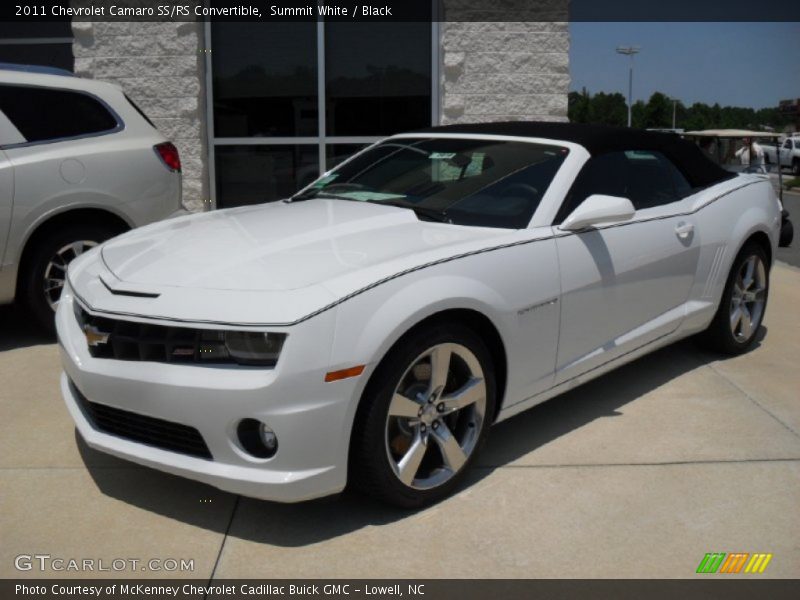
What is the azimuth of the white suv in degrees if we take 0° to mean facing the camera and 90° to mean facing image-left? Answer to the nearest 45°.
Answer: approximately 90°

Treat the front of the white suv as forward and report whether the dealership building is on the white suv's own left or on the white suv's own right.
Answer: on the white suv's own right

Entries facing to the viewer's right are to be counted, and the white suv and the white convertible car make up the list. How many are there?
0

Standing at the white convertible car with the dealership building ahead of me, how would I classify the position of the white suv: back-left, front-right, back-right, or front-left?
front-left

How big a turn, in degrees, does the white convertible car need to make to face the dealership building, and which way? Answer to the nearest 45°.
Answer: approximately 135° to its right

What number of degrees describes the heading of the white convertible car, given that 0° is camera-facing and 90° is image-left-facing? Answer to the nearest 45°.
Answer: approximately 45°

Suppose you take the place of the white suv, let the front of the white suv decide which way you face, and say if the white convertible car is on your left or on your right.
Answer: on your left
